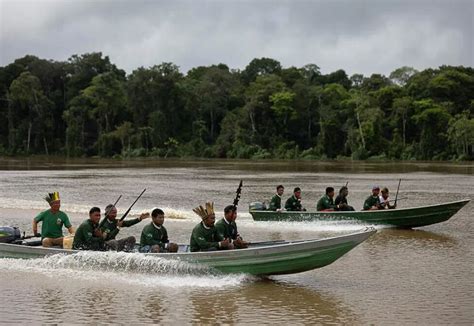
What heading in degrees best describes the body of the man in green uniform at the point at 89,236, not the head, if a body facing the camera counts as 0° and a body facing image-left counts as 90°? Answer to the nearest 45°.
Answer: approximately 315°

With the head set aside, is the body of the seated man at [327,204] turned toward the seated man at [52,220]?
no

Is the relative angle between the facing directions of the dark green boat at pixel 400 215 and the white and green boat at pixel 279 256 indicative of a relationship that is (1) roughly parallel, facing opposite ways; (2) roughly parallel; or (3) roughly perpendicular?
roughly parallel

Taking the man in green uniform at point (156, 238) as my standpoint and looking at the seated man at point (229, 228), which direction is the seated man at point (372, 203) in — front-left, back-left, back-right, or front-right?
front-left

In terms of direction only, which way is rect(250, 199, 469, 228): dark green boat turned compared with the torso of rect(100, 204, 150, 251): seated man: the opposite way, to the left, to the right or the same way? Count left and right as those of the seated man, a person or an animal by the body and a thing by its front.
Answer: the same way

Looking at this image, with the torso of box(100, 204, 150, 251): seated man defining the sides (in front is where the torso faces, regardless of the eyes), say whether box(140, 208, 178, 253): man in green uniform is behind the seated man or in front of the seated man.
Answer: in front

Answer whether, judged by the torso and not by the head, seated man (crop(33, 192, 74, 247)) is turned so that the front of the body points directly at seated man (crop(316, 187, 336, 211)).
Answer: no

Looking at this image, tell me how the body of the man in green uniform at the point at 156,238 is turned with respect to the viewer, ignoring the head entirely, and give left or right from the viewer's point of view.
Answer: facing the viewer and to the right of the viewer

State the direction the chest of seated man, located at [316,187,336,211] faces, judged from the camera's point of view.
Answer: to the viewer's right

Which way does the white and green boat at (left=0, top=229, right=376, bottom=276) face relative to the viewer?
to the viewer's right

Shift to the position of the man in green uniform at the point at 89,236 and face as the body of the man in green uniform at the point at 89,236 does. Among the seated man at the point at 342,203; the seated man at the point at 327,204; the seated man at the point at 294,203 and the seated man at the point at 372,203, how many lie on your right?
0

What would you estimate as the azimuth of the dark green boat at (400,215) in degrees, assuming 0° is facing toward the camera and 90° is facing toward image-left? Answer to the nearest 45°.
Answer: approximately 270°

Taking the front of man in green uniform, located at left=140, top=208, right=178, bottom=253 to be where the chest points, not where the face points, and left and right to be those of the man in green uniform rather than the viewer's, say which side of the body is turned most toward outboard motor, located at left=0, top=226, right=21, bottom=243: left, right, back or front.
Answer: back

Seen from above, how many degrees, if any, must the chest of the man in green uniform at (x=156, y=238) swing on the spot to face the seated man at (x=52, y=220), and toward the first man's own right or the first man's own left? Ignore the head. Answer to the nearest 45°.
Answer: approximately 180°
